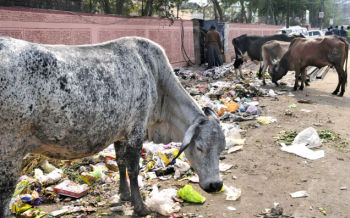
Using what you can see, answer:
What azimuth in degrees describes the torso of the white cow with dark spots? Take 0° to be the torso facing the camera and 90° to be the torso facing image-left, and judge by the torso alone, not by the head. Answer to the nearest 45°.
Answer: approximately 270°

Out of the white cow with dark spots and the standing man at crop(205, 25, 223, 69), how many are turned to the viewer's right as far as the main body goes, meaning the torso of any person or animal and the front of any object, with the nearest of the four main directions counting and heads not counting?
1

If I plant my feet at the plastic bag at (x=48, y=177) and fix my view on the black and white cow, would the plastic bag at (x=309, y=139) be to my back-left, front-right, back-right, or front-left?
front-right
